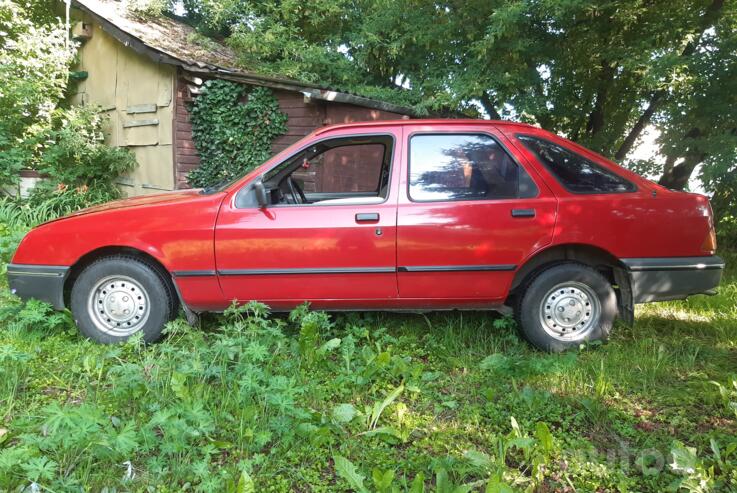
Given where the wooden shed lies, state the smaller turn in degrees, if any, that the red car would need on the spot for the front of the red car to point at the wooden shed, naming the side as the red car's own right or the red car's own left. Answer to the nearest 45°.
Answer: approximately 45° to the red car's own right

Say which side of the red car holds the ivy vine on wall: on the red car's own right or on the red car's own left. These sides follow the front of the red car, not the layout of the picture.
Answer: on the red car's own right

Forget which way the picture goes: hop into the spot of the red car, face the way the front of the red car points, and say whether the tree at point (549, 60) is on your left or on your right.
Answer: on your right

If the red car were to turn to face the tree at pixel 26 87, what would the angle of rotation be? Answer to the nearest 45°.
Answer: approximately 45° to its right

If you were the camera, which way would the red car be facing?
facing to the left of the viewer
